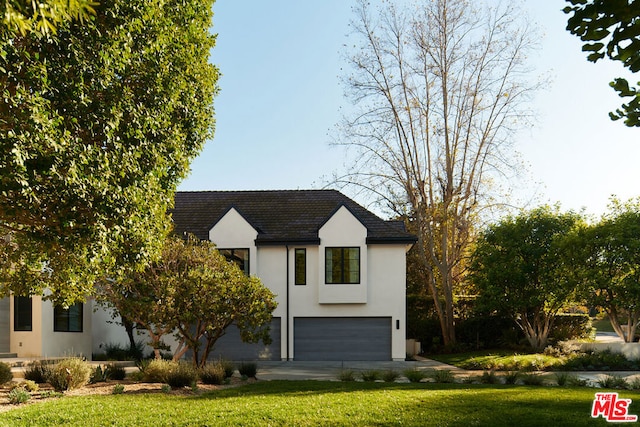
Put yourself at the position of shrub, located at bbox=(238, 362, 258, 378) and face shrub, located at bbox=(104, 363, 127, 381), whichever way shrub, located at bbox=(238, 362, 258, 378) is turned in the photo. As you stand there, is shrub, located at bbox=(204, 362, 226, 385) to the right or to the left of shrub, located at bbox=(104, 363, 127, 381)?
left

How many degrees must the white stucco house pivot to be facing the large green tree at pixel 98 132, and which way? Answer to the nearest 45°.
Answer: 0° — it already faces it

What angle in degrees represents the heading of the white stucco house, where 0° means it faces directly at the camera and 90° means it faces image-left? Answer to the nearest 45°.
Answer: approximately 0°

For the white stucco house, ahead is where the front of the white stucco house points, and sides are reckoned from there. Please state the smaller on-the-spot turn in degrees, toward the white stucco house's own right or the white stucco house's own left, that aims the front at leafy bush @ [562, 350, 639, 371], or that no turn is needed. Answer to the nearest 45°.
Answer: approximately 45° to the white stucco house's own left

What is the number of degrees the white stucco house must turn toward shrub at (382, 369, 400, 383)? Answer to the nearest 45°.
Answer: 0° — it already faces it
